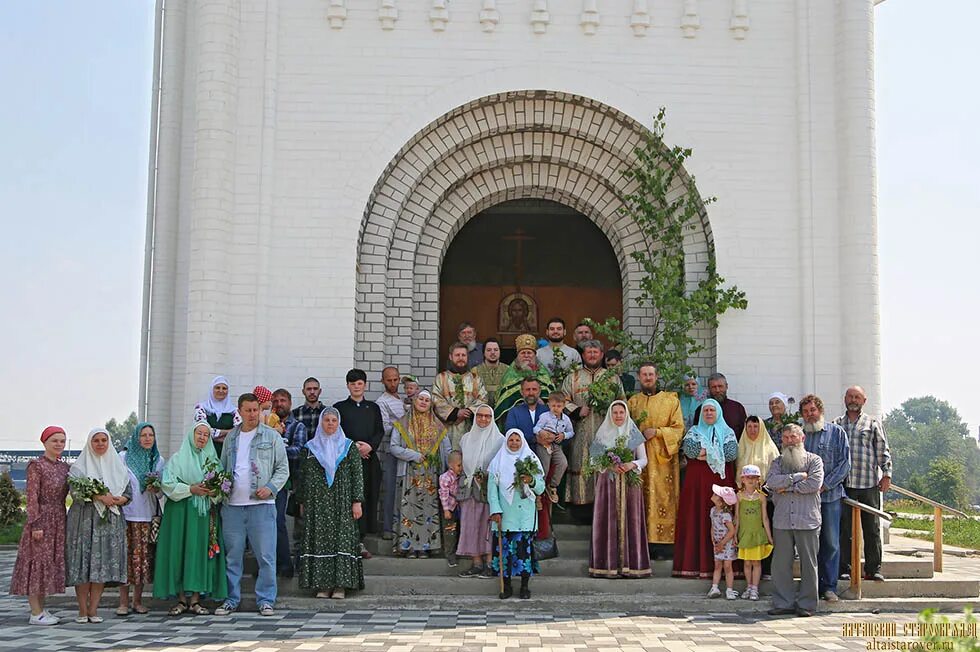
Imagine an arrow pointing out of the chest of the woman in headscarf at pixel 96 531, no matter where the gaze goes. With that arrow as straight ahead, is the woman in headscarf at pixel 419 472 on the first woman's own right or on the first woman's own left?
on the first woman's own left

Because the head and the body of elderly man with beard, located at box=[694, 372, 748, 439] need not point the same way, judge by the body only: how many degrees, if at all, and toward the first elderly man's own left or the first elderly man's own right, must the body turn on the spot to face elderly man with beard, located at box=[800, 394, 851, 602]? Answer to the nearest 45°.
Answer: approximately 45° to the first elderly man's own left

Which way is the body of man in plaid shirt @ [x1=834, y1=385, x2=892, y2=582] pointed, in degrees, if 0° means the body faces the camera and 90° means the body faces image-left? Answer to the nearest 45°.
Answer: approximately 0°

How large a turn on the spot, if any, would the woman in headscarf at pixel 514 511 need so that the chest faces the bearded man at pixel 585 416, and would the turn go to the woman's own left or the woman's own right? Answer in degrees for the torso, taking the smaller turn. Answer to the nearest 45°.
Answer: approximately 135° to the woman's own left

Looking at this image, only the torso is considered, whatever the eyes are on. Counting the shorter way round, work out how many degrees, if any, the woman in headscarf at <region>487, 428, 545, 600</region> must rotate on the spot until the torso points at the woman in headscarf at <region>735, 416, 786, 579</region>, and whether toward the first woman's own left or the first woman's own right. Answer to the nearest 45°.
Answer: approximately 90° to the first woman's own left

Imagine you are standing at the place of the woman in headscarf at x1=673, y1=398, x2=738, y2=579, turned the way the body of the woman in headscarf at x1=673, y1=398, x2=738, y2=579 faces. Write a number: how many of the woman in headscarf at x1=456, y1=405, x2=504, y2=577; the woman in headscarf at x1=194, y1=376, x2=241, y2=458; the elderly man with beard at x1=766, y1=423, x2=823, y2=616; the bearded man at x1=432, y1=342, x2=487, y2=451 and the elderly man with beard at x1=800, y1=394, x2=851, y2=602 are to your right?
3

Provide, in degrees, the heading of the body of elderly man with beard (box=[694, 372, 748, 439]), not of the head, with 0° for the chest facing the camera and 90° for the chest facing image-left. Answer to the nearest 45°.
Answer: approximately 0°

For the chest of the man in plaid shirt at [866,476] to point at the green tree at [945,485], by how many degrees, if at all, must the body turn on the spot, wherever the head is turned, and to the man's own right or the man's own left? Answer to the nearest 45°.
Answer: approximately 180°
